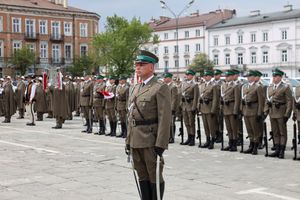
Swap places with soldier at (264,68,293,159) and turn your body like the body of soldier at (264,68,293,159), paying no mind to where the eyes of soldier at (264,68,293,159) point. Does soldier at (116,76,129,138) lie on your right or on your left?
on your right

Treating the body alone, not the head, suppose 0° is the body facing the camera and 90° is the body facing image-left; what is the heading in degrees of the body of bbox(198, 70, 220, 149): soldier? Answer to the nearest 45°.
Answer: approximately 45°

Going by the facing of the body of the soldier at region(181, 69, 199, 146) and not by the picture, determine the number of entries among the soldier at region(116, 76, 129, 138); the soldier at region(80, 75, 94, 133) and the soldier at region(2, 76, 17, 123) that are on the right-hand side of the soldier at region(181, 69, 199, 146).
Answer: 3

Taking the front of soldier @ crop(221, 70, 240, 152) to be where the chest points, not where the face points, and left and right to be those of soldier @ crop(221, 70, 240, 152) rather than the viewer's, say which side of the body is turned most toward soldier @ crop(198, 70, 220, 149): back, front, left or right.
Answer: right

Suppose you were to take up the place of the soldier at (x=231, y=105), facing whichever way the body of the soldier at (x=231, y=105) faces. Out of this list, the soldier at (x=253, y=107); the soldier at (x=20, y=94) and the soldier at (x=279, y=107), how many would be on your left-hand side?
2

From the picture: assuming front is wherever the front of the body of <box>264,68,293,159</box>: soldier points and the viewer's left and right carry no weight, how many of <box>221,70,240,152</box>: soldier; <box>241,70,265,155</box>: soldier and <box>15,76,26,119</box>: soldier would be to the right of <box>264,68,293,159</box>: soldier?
3

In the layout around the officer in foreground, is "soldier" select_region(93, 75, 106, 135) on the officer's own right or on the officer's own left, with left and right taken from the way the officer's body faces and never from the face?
on the officer's own right

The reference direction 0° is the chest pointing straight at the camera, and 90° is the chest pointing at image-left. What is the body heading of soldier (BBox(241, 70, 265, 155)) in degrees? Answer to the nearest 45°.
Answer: approximately 45°

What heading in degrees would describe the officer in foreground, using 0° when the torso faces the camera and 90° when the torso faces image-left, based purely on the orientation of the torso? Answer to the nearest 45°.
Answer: approximately 45°

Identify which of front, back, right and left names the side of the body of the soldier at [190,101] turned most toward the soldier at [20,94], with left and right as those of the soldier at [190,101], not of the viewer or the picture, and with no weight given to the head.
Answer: right
